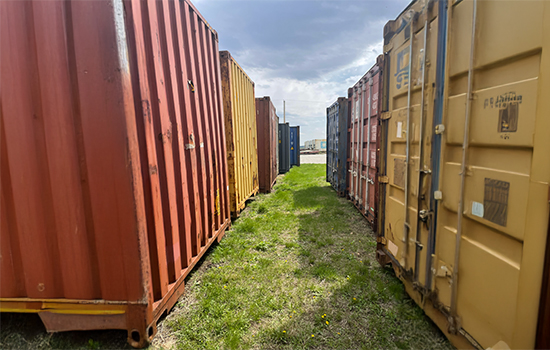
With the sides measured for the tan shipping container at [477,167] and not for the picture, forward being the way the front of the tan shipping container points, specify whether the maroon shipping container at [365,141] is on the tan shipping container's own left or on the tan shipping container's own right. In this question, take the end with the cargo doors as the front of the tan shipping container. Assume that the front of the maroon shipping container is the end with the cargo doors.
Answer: on the tan shipping container's own right

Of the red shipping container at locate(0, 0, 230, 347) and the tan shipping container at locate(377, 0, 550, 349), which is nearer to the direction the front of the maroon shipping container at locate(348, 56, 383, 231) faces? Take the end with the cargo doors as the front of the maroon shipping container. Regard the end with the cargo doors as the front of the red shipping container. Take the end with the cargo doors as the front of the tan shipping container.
the red shipping container

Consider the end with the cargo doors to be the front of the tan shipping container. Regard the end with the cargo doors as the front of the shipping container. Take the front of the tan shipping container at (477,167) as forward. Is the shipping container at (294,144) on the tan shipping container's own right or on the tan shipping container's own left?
on the tan shipping container's own right

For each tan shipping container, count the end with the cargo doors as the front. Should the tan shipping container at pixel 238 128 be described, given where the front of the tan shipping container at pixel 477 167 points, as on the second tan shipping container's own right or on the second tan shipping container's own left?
on the second tan shipping container's own right

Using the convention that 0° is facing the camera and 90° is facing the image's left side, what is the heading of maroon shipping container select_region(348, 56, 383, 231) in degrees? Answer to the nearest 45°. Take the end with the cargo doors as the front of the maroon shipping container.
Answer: approximately 90°

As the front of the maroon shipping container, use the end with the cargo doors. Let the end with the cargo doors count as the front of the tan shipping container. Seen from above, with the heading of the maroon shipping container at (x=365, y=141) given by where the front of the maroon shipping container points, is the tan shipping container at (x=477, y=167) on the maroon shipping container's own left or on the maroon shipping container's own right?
on the maroon shipping container's own left

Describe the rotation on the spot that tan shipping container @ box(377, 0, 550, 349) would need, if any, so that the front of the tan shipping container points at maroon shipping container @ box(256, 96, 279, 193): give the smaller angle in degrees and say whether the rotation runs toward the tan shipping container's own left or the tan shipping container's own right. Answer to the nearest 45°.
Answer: approximately 90° to the tan shipping container's own right

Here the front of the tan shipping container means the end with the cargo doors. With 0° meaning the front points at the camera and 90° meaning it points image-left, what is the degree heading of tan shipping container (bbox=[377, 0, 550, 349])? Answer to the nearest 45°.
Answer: approximately 45°
